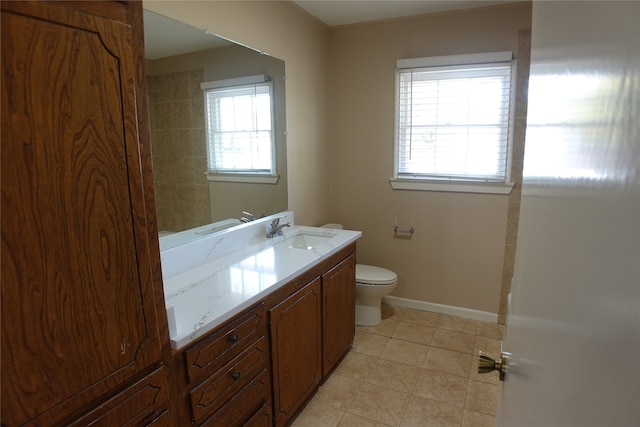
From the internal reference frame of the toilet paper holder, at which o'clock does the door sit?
The door is roughly at 12 o'clock from the toilet paper holder.

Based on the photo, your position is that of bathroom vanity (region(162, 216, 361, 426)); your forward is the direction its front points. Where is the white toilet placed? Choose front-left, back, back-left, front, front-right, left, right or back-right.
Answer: left

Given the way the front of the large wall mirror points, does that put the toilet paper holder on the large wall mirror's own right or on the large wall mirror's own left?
on the large wall mirror's own left

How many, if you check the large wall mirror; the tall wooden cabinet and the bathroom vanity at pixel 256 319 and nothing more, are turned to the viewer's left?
0

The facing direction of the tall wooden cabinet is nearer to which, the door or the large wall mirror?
the door

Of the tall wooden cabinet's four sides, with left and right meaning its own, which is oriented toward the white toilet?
left

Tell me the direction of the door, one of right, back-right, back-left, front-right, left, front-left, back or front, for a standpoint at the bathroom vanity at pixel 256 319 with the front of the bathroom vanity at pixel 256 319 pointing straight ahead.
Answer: front-right

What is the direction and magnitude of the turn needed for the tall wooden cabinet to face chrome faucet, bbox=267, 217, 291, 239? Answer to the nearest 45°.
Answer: approximately 90° to its left

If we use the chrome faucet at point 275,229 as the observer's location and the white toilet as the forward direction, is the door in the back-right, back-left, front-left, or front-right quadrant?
back-right

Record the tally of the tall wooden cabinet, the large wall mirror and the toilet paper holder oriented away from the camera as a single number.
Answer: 0

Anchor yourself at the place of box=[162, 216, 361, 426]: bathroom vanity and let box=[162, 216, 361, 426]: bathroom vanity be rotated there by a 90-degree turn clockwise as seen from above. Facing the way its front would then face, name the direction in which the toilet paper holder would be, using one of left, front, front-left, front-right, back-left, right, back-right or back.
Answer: back

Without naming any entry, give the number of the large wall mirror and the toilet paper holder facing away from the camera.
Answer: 0

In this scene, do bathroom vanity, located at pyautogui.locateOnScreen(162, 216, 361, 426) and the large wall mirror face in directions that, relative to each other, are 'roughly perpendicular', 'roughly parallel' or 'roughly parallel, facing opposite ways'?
roughly parallel

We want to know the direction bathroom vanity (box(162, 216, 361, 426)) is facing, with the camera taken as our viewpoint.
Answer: facing the viewer and to the right of the viewer

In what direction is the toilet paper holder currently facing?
toward the camera

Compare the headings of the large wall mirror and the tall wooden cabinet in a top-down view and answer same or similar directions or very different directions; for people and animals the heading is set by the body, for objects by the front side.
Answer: same or similar directions

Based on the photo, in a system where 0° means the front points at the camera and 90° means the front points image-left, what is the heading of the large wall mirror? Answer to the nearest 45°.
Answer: approximately 315°
